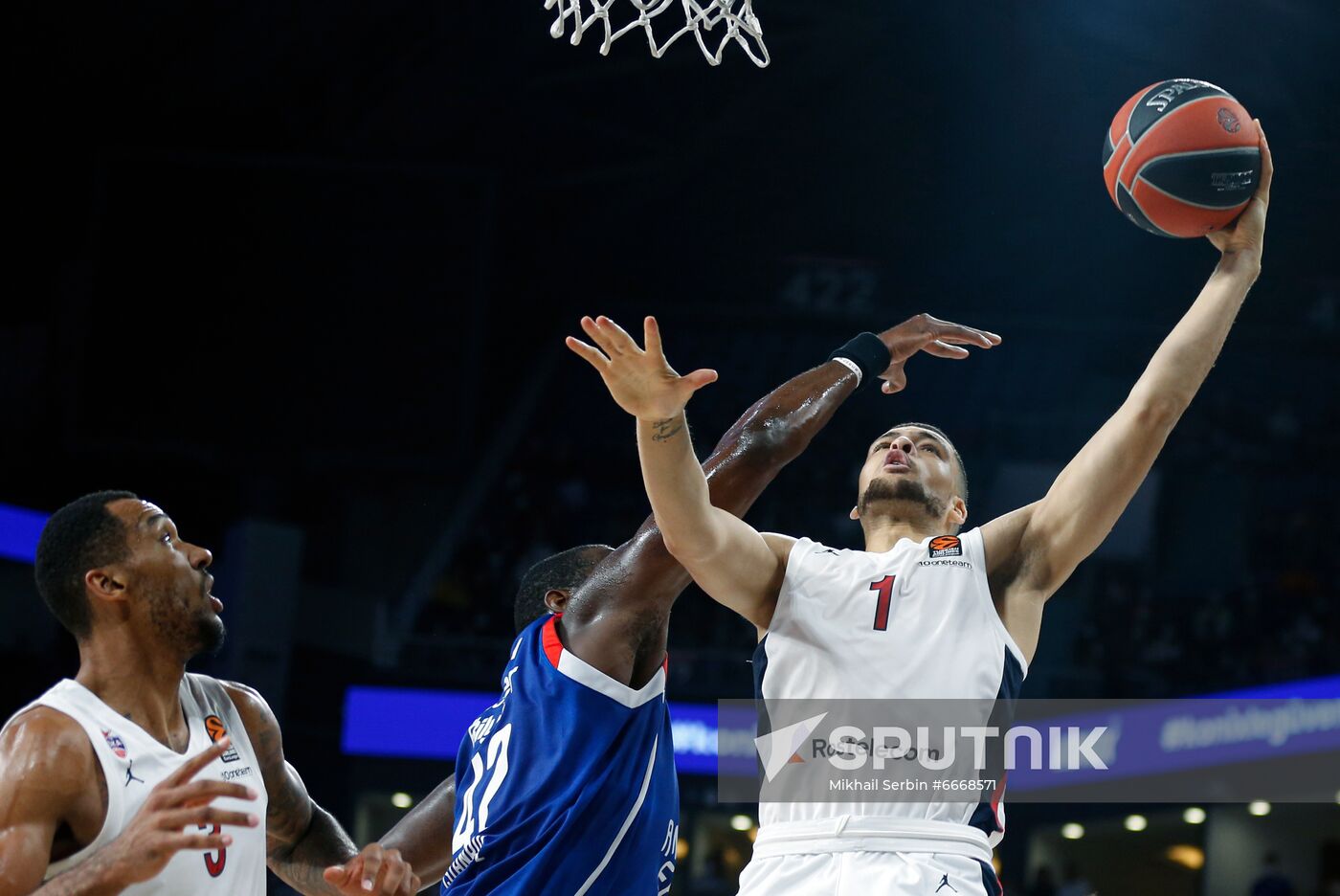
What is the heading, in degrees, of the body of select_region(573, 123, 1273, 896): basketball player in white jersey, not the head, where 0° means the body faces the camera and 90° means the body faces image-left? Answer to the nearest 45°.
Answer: approximately 0°

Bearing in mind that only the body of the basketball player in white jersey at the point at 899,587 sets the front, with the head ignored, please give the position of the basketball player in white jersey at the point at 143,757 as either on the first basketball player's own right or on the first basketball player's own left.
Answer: on the first basketball player's own right

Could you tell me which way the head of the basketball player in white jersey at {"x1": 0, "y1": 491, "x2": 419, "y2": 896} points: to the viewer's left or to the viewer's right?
to the viewer's right

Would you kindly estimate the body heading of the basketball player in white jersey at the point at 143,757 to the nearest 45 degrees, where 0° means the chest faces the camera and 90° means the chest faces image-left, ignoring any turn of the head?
approximately 315°
